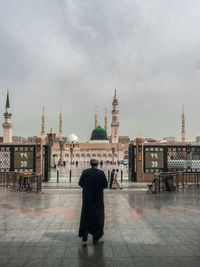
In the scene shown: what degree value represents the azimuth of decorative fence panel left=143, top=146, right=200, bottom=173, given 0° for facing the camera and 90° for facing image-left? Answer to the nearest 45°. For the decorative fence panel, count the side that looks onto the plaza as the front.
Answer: approximately 0°

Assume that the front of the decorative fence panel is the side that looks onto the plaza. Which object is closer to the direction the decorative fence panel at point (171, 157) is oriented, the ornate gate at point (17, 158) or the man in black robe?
the man in black robe

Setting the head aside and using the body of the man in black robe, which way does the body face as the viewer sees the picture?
away from the camera

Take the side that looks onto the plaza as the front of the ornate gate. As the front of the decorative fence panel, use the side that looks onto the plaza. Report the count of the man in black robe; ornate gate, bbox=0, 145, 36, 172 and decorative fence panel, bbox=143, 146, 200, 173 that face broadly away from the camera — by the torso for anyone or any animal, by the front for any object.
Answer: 1

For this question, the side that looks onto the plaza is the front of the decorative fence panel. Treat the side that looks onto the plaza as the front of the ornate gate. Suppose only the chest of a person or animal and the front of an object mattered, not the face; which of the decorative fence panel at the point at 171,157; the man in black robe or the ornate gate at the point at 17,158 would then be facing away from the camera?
the man in black robe

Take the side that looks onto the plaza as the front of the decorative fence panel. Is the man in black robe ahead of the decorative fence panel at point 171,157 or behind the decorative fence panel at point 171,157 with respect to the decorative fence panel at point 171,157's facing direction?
ahead

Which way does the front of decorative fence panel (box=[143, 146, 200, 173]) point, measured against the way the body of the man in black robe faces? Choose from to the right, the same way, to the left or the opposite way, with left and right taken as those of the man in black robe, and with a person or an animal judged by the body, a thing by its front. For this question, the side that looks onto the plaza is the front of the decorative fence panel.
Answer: the opposite way

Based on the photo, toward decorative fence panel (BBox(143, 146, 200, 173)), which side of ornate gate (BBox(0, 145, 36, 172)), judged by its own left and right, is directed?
left

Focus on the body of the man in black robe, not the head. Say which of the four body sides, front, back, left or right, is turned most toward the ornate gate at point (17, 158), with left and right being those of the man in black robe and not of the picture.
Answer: front

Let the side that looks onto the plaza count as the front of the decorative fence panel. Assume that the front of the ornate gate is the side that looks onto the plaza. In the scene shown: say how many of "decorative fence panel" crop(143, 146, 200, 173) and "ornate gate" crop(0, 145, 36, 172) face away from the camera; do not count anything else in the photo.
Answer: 0

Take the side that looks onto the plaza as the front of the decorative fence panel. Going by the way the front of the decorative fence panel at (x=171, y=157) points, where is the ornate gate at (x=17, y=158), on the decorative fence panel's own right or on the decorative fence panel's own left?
on the decorative fence panel's own right

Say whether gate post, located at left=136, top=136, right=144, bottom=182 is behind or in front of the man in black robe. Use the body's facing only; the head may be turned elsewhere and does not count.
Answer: in front

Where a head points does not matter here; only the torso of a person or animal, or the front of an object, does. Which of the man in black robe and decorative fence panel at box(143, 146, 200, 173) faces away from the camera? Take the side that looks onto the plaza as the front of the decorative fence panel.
the man in black robe

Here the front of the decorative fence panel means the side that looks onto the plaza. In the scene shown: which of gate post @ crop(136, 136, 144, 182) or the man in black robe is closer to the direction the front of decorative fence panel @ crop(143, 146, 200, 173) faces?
the man in black robe
